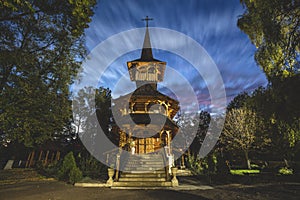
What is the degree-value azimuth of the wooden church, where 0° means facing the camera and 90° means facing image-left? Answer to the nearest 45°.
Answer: approximately 0°

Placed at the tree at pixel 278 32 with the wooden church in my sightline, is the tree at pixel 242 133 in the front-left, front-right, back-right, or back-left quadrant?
front-right

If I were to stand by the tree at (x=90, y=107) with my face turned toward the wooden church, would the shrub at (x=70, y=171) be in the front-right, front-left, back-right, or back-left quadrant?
front-right

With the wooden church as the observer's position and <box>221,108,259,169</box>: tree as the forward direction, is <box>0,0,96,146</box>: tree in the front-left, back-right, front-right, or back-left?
back-right

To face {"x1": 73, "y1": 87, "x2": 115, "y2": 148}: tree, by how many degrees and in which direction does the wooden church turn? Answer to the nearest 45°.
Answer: approximately 135° to its right

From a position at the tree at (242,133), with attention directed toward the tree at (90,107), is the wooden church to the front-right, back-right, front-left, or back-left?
front-left

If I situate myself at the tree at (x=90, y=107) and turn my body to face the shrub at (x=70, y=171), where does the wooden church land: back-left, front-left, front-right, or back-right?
front-left

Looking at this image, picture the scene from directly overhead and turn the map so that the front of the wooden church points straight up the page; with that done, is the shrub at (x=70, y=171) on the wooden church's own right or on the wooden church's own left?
on the wooden church's own right

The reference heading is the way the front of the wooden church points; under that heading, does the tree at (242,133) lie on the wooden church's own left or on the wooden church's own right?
on the wooden church's own left

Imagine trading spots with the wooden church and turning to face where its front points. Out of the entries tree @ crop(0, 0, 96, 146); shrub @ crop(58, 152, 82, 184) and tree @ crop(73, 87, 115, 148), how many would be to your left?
0
